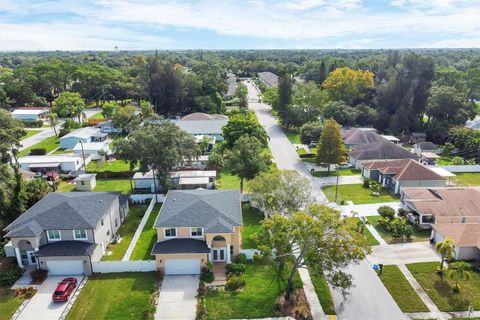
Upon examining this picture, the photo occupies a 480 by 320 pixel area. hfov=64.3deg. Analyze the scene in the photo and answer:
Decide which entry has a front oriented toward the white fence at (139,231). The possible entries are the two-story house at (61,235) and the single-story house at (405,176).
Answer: the single-story house

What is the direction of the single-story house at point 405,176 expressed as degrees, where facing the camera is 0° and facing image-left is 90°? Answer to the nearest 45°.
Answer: approximately 45°

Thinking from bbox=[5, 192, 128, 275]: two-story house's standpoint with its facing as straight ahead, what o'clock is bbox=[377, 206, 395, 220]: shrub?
The shrub is roughly at 8 o'clock from the two-story house.

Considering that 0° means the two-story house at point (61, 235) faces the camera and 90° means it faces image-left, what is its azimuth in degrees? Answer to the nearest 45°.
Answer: approximately 45°

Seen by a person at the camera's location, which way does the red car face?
facing away from the viewer and to the right of the viewer

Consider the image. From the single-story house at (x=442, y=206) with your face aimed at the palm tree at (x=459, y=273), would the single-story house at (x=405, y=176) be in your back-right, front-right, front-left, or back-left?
back-right

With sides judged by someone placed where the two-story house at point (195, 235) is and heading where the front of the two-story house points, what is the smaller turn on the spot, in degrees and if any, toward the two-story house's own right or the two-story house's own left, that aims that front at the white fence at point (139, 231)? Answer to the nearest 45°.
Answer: approximately 135° to the two-story house's own right

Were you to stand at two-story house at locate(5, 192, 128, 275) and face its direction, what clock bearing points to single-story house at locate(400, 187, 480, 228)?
The single-story house is roughly at 8 o'clock from the two-story house.

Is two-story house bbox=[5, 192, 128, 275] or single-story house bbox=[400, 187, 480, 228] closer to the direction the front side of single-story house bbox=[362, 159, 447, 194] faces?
the two-story house

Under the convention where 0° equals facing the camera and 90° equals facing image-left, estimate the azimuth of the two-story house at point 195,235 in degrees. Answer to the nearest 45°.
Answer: approximately 0°

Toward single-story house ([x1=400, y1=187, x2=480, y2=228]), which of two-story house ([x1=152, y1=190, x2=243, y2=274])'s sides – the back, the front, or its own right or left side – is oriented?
left
